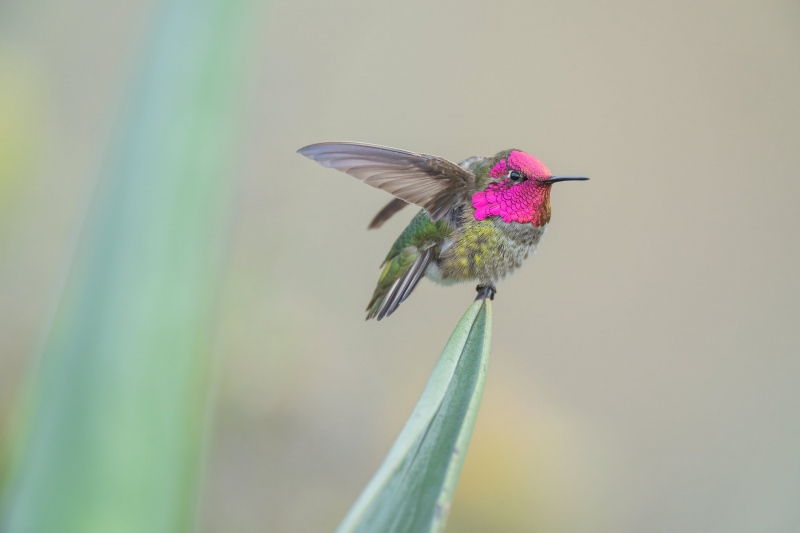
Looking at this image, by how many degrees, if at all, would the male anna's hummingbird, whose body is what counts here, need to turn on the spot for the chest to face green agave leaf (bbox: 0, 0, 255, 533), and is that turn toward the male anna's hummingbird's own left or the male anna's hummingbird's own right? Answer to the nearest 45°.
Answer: approximately 90° to the male anna's hummingbird's own right

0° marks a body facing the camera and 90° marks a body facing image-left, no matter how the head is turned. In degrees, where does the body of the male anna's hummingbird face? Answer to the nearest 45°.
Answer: approximately 270°
